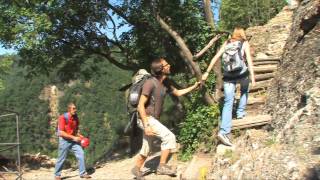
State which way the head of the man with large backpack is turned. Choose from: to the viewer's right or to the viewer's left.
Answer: to the viewer's right

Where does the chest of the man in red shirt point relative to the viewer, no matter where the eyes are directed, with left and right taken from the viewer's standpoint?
facing the viewer and to the right of the viewer

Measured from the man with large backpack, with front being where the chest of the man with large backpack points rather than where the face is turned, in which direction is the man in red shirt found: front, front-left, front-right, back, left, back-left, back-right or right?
back-left

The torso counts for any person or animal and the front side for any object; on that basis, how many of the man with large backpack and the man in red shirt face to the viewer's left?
0

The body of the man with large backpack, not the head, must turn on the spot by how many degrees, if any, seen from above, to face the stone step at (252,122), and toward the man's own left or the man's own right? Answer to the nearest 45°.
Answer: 0° — they already face it

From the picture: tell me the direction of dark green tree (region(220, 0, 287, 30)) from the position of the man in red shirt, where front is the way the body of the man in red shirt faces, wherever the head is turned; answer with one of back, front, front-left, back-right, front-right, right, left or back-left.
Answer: left

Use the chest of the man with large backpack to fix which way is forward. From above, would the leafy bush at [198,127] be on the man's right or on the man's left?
on the man's left

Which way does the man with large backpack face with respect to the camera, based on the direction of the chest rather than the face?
to the viewer's right
